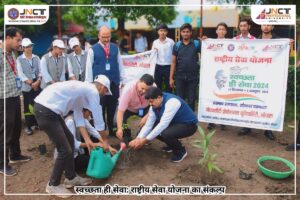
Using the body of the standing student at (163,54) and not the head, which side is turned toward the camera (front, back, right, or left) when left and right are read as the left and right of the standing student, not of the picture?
front

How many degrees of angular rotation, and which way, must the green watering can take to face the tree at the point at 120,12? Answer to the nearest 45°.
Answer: approximately 90° to its left

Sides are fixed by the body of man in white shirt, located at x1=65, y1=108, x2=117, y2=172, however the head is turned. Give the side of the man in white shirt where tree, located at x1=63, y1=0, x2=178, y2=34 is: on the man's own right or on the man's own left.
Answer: on the man's own left

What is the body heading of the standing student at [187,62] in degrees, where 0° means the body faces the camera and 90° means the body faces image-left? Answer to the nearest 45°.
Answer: approximately 0°

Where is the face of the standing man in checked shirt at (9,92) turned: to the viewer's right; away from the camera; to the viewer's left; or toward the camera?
to the viewer's right

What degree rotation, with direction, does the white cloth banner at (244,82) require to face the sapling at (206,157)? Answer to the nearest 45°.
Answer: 0° — it already faces it

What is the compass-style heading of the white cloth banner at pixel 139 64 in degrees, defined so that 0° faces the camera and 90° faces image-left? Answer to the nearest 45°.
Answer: approximately 0°

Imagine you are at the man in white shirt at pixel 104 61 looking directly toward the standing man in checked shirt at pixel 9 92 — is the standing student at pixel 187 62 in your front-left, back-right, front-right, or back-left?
back-left

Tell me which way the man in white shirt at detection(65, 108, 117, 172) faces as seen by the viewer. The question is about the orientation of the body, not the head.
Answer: to the viewer's right
